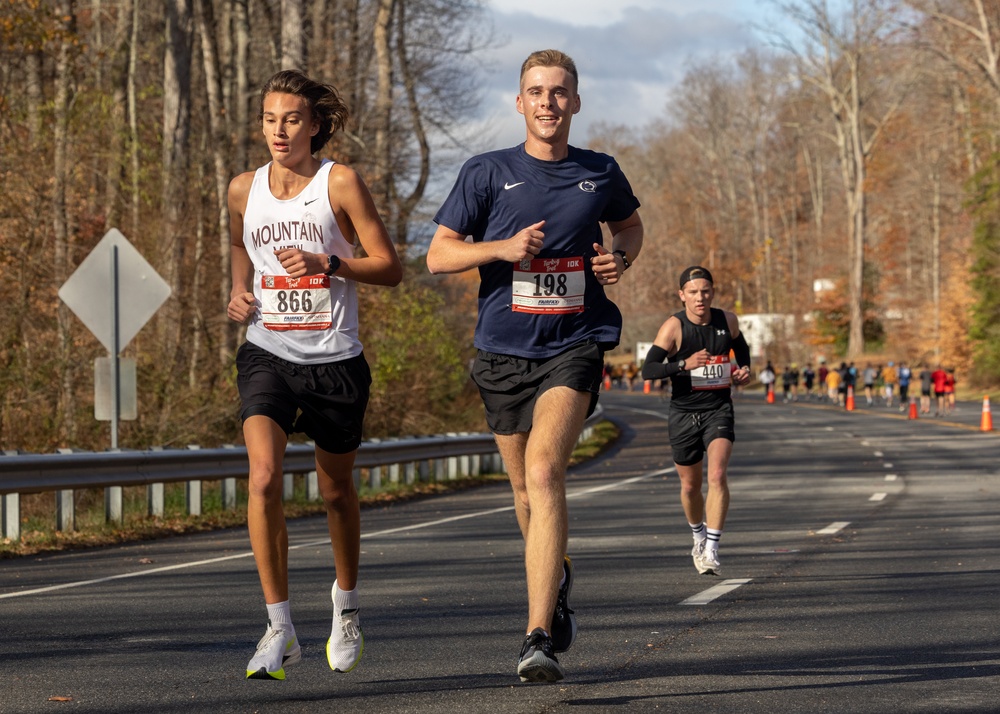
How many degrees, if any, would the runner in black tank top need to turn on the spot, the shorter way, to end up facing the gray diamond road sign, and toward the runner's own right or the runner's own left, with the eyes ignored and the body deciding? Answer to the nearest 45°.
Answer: approximately 135° to the runner's own right

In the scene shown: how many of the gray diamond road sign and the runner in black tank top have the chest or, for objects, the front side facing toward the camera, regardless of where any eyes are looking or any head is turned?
1

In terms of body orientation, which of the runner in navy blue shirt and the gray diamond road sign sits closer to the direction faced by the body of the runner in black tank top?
the runner in navy blue shirt

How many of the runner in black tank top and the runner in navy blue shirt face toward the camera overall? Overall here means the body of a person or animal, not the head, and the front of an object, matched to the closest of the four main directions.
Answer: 2

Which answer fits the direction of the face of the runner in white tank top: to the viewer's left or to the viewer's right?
to the viewer's left

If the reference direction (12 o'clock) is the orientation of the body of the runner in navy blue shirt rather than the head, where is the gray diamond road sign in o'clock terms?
The gray diamond road sign is roughly at 5 o'clock from the runner in navy blue shirt.

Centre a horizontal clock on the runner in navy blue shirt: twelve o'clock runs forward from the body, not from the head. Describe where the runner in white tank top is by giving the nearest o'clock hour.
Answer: The runner in white tank top is roughly at 3 o'clock from the runner in navy blue shirt.

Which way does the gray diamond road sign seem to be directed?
away from the camera

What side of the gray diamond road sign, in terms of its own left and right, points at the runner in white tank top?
back

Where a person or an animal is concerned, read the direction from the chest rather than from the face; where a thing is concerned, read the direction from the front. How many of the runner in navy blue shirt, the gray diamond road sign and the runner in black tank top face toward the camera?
2

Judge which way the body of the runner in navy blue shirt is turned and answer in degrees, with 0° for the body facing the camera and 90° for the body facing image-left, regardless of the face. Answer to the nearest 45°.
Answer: approximately 0°
